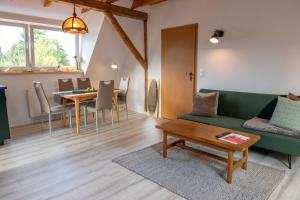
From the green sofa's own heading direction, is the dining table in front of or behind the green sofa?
in front

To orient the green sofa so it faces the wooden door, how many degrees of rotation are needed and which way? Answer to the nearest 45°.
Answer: approximately 90° to its right

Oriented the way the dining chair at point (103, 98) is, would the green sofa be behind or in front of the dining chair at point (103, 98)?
behind

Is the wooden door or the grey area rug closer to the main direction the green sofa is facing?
the grey area rug

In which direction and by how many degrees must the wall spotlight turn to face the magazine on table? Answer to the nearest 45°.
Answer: approximately 45° to its left

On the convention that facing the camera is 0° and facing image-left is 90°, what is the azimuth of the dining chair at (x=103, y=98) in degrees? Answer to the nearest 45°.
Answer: approximately 135°

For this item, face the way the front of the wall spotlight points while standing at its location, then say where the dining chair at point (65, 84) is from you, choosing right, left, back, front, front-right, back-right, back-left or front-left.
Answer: front-right

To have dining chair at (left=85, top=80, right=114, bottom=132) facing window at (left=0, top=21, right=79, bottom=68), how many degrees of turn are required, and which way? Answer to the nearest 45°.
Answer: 0° — it already faces it

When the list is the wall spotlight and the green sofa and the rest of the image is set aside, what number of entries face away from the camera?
0

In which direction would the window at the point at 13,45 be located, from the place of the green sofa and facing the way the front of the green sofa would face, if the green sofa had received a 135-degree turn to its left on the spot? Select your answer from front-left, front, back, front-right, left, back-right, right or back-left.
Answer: back

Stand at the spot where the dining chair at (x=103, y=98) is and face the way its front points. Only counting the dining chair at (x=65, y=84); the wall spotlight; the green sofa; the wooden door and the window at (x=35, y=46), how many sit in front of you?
2

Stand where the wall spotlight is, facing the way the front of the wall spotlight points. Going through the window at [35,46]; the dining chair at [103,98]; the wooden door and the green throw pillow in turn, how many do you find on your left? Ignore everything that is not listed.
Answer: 1

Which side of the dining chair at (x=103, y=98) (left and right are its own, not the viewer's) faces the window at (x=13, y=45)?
front

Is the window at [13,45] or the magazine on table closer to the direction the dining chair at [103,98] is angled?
the window

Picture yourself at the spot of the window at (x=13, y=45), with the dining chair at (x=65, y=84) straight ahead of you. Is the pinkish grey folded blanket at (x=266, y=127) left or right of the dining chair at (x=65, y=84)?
right

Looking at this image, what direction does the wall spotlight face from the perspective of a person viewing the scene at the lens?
facing the viewer and to the left of the viewer

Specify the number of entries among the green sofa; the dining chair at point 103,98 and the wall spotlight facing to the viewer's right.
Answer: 0
